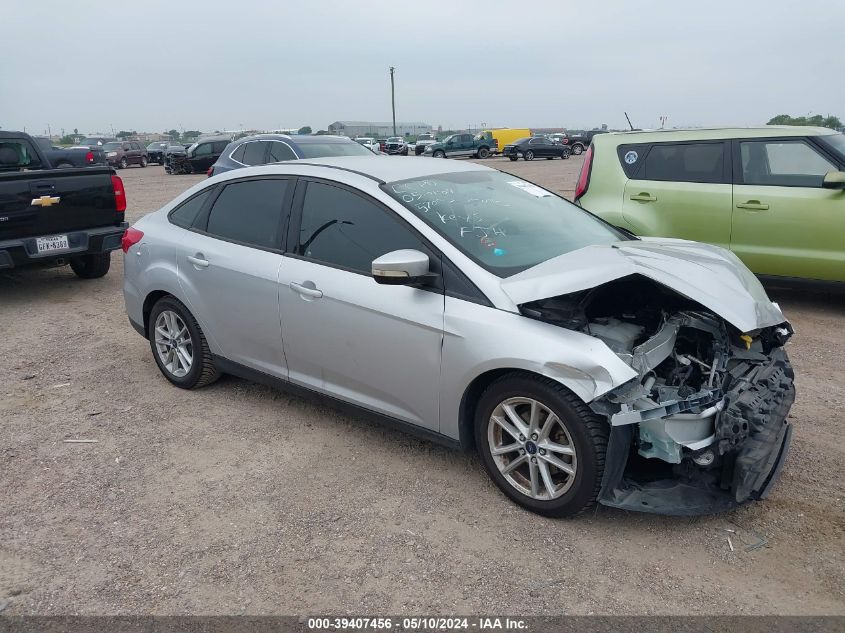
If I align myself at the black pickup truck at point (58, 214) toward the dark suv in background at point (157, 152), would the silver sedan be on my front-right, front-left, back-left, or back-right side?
back-right

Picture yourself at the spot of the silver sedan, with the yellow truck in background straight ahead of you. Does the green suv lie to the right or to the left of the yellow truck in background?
right

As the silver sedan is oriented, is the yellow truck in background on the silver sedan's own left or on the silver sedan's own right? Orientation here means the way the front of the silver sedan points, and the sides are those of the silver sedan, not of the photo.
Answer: on the silver sedan's own left

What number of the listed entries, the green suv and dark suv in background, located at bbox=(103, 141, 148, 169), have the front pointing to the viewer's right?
1

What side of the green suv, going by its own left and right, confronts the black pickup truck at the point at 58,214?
back

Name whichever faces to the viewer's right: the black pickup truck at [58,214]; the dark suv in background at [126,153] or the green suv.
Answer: the green suv

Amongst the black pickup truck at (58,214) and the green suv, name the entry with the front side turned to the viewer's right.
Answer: the green suv

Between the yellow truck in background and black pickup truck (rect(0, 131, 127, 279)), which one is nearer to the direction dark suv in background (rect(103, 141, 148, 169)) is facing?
the black pickup truck

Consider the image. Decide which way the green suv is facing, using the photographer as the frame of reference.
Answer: facing to the right of the viewer

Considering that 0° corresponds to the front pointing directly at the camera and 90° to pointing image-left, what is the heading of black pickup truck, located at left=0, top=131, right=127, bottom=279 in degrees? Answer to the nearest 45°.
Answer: approximately 135°

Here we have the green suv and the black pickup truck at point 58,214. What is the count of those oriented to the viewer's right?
1

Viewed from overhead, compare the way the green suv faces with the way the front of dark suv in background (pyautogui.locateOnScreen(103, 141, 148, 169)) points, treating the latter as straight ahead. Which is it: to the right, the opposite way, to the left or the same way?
to the left

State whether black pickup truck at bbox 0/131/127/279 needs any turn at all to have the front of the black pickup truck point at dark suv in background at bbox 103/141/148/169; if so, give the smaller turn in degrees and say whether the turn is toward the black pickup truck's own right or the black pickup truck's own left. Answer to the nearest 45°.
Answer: approximately 45° to the black pickup truck's own right
